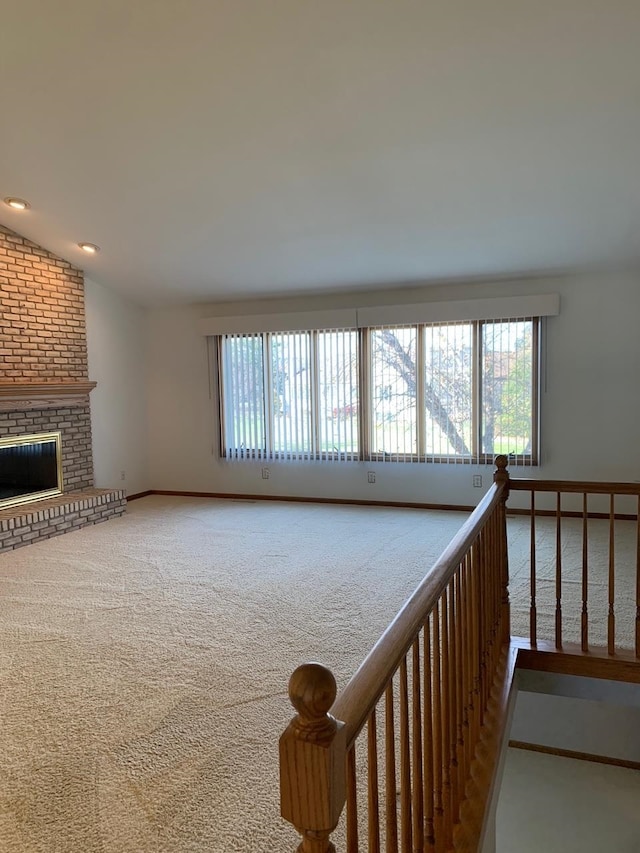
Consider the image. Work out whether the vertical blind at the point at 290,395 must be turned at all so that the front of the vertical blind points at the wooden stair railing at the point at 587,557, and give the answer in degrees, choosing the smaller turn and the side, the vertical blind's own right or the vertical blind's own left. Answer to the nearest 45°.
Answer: approximately 45° to the vertical blind's own left

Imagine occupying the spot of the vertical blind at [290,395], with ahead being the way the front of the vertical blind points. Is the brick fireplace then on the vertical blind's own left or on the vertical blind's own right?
on the vertical blind's own right

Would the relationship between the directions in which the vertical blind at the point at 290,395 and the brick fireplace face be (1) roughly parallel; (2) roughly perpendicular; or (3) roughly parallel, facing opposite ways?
roughly perpendicular

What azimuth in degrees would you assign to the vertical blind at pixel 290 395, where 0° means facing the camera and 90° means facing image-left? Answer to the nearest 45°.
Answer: approximately 0°

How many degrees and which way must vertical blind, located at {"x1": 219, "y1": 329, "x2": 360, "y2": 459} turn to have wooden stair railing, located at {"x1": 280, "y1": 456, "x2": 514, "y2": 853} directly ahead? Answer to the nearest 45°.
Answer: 0° — it already faces it

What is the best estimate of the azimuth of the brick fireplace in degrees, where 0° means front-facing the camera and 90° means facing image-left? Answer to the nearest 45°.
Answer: approximately 315°

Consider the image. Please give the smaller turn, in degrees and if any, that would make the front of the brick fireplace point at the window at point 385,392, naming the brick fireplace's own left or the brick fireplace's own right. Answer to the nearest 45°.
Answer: approximately 45° to the brick fireplace's own left

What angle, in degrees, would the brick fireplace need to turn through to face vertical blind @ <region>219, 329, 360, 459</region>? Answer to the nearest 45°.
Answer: approximately 45° to its left
